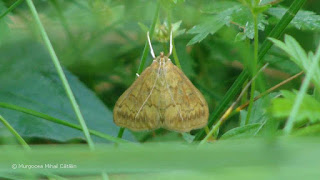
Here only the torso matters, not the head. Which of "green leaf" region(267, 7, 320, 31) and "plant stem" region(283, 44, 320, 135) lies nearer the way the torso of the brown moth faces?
the green leaf

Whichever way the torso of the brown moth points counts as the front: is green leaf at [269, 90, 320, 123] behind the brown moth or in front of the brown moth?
behind

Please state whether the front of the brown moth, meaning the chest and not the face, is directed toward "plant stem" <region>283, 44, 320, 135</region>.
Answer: no

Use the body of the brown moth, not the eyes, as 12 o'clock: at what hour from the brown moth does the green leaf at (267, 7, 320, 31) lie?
The green leaf is roughly at 3 o'clock from the brown moth.

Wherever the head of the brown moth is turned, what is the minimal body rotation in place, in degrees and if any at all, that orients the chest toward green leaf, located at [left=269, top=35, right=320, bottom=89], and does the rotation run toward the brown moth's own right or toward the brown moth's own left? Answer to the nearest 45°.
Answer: approximately 135° to the brown moth's own right

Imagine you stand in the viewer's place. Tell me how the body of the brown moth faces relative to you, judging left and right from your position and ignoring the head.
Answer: facing away from the viewer
